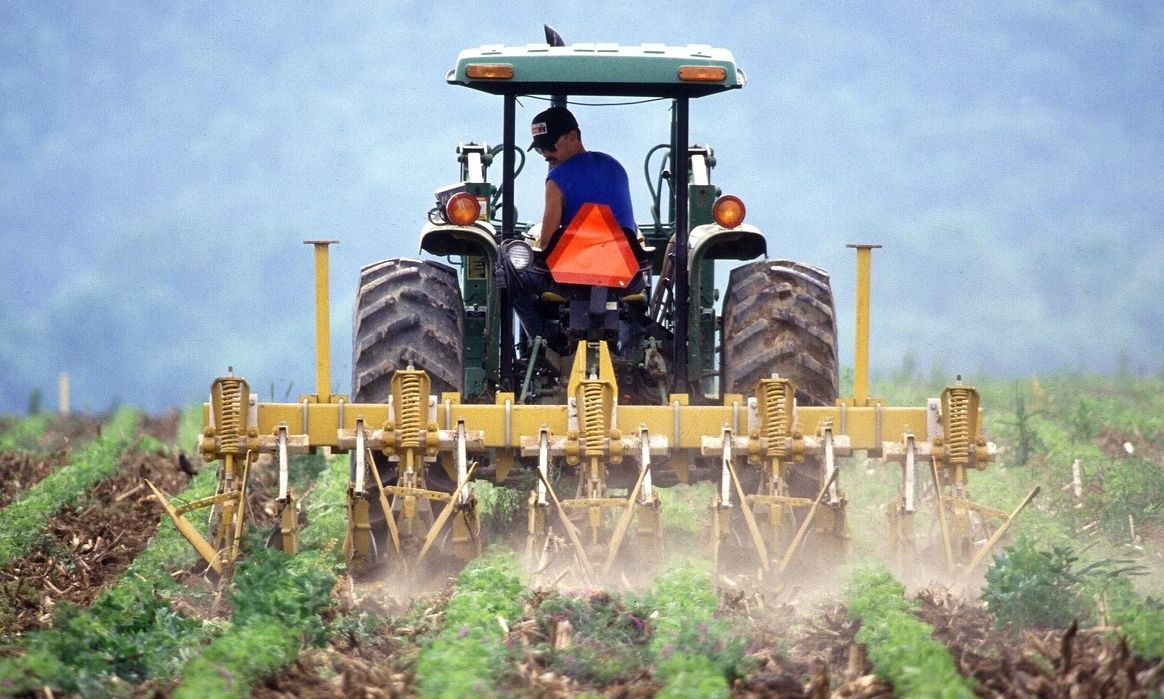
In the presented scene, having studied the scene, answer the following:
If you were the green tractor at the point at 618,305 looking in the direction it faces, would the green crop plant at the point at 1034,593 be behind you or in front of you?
behind

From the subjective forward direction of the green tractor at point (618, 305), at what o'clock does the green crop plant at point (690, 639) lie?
The green crop plant is roughly at 6 o'clock from the green tractor.

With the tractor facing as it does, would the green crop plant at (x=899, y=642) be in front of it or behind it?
behind

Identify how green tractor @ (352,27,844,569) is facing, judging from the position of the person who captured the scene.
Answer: facing away from the viewer

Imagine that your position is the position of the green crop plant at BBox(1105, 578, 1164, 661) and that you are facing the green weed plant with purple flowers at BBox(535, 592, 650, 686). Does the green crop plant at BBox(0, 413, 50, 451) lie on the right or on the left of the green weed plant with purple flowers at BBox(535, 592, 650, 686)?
right

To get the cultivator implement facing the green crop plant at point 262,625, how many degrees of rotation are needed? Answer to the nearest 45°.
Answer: approximately 135° to its left

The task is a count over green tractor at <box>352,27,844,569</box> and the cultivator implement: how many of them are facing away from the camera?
2

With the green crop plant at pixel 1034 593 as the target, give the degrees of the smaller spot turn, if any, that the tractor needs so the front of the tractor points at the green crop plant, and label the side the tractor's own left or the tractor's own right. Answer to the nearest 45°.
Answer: approximately 135° to the tractor's own right

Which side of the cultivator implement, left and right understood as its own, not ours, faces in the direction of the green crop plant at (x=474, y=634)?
back

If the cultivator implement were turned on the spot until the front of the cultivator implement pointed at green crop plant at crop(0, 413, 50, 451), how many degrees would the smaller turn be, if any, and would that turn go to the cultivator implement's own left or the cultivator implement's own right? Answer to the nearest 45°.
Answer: approximately 45° to the cultivator implement's own left

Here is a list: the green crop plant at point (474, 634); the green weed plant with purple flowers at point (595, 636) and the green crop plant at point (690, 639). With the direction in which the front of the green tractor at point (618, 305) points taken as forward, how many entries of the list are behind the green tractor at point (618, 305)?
3

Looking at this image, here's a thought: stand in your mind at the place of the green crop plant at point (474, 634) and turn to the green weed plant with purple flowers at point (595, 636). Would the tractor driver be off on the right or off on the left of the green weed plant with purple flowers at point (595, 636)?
left

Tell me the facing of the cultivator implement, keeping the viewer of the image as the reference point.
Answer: facing away from the viewer
